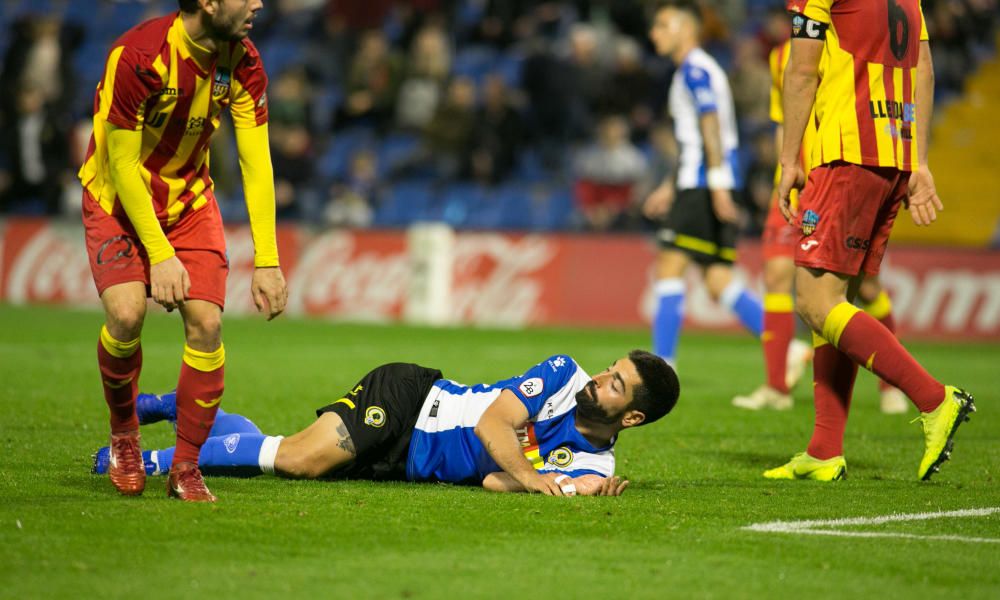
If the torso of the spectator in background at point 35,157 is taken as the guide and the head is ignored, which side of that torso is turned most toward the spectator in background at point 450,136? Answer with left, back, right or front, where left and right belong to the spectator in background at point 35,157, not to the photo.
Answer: left

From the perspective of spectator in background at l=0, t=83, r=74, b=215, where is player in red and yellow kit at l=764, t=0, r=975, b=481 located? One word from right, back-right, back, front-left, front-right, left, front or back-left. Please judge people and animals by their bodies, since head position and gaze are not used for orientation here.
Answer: front

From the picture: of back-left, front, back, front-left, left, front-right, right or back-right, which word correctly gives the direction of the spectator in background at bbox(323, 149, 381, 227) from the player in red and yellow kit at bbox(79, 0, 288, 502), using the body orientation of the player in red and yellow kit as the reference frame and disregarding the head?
back-left

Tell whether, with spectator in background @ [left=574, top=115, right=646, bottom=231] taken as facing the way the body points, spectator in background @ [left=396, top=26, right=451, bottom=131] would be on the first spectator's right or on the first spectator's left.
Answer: on the first spectator's right

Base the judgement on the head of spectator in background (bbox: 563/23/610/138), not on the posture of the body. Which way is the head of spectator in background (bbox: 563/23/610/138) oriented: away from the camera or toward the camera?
toward the camera

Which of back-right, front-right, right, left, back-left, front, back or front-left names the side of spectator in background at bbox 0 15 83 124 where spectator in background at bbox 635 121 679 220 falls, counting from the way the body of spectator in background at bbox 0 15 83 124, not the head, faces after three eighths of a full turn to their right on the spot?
back

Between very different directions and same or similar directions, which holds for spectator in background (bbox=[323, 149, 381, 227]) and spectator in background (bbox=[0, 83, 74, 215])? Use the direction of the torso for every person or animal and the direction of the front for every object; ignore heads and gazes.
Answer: same or similar directions

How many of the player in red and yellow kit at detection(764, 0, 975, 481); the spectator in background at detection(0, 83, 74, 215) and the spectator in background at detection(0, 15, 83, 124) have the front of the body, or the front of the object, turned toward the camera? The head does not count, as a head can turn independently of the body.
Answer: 2

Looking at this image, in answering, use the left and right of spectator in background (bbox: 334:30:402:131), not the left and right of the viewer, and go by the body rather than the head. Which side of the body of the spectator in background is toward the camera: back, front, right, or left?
front

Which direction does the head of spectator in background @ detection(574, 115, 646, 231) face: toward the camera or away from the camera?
toward the camera

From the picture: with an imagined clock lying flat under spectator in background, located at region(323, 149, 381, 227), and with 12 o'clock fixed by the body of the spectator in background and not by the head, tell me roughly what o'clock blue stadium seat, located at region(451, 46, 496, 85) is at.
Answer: The blue stadium seat is roughly at 7 o'clock from the spectator in background.

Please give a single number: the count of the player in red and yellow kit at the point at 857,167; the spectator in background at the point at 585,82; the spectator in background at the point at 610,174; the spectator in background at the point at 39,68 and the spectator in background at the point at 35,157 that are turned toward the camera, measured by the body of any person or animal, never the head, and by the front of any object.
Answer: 4

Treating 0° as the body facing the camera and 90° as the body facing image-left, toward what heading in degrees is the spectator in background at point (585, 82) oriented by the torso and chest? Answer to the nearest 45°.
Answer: approximately 0°

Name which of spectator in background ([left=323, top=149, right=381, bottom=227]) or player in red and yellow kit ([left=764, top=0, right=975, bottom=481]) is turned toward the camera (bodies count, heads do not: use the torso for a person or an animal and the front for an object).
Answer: the spectator in background

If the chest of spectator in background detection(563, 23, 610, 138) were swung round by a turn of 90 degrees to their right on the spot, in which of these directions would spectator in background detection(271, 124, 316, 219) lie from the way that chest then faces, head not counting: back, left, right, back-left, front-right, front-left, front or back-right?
front

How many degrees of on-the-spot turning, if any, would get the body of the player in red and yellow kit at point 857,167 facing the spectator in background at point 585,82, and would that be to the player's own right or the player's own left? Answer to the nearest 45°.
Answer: approximately 45° to the player's own right
